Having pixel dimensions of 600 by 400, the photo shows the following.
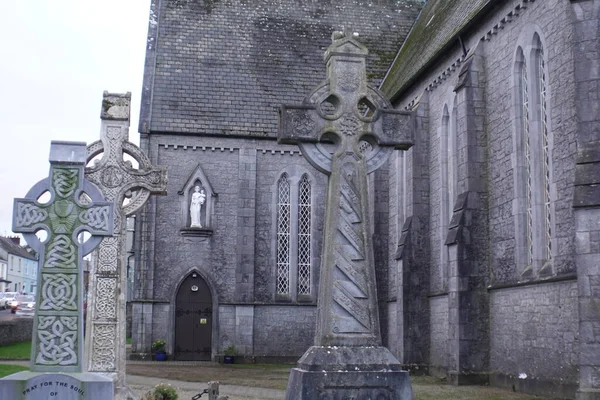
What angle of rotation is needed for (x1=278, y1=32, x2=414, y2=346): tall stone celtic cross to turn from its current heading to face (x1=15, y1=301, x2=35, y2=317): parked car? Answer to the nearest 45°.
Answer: approximately 135° to its right

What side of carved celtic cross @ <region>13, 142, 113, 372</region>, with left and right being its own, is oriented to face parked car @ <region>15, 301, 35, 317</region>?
back

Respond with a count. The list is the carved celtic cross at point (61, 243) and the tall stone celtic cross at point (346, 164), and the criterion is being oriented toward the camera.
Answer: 2

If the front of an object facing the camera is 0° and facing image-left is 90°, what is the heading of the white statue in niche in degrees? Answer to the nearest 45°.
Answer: approximately 0°

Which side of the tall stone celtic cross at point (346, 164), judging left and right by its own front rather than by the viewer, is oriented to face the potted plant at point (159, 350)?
back

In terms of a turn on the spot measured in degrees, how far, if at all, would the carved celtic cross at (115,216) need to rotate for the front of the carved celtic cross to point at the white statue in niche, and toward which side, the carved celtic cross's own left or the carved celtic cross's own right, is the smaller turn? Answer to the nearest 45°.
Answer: approximately 135° to the carved celtic cross's own right

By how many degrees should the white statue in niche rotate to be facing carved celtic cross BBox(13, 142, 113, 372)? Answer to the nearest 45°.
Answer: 0° — it already faces it

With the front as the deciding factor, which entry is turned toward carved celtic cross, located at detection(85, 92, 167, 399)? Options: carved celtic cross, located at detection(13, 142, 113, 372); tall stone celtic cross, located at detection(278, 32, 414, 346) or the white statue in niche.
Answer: the white statue in niche

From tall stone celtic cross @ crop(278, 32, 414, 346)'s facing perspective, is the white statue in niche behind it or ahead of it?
behind

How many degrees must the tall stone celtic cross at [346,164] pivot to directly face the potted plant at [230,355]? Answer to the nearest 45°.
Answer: approximately 180°
